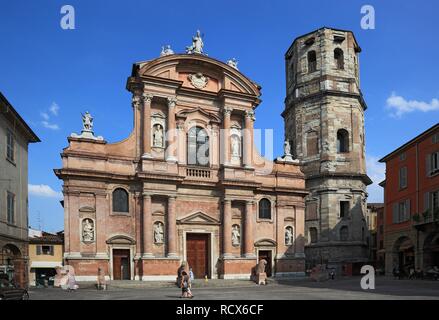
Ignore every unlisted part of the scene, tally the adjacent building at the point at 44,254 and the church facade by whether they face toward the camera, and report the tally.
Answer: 2

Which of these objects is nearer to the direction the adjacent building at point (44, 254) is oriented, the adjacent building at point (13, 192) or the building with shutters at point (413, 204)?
the adjacent building

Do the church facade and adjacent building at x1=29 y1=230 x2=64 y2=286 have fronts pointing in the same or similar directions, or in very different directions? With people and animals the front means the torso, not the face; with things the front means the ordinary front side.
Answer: same or similar directions

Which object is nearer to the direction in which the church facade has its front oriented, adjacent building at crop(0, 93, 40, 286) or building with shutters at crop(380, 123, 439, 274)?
the adjacent building

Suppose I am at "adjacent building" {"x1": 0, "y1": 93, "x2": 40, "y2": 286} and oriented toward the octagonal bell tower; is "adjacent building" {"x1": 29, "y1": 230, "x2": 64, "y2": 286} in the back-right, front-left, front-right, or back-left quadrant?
front-left

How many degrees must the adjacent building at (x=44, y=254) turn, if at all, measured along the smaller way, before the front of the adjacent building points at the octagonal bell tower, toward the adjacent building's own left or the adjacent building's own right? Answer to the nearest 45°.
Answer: approximately 45° to the adjacent building's own left

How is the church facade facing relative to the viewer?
toward the camera

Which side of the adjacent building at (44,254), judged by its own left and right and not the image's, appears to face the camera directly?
front
